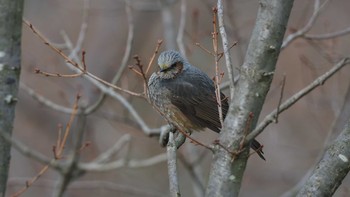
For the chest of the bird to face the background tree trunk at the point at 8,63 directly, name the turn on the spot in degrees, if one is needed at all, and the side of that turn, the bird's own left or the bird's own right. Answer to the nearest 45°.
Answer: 0° — it already faces it

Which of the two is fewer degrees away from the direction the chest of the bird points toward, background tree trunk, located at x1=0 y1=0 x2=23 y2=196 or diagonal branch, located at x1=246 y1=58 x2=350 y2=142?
the background tree trunk

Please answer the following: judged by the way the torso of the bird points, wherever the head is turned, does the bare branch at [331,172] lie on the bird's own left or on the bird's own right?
on the bird's own left

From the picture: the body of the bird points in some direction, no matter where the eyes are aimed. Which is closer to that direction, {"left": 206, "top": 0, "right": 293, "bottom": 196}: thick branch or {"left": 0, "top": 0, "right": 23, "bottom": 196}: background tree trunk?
the background tree trunk

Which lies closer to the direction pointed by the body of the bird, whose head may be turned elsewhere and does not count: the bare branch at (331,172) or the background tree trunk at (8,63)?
the background tree trunk

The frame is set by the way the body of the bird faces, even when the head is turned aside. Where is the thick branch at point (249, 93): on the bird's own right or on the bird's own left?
on the bird's own left

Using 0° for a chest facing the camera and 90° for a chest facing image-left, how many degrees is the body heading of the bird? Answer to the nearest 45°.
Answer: approximately 45°

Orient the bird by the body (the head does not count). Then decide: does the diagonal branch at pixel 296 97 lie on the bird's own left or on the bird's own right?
on the bird's own left
